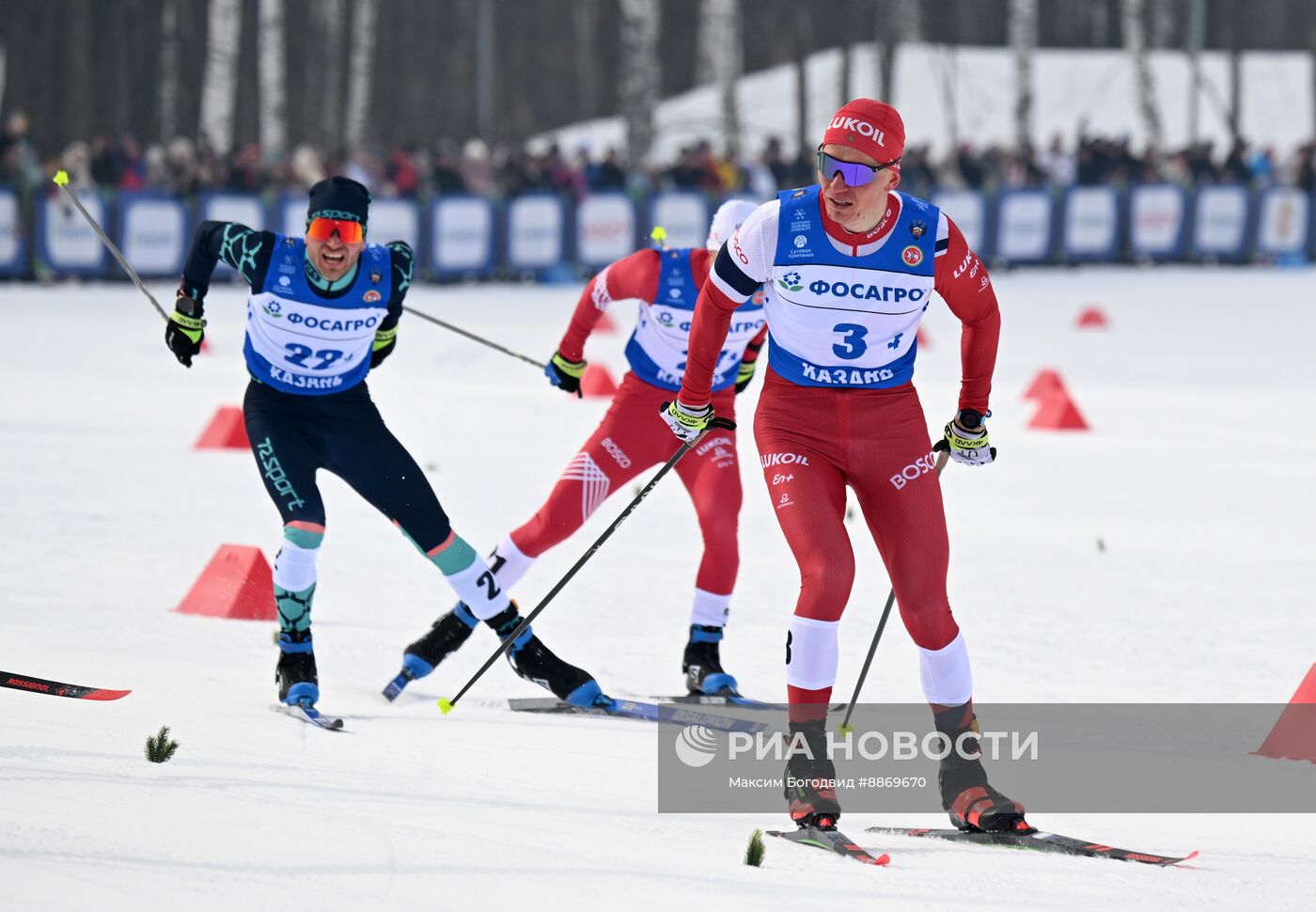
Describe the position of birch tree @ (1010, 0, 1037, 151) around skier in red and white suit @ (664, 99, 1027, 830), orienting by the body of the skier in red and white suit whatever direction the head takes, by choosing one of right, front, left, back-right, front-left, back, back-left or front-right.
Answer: back

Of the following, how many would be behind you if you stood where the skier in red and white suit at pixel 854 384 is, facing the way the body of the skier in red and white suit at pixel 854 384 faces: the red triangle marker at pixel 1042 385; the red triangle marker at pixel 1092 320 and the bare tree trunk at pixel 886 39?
3

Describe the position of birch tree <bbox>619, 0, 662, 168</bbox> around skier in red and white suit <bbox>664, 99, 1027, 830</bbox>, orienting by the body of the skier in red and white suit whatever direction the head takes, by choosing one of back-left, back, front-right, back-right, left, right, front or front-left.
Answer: back

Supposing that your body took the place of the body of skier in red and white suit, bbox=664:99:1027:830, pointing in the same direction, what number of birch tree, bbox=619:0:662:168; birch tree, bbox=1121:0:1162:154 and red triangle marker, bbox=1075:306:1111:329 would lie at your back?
3

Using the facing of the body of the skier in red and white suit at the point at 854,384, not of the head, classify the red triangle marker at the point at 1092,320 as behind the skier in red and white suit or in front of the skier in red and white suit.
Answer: behind

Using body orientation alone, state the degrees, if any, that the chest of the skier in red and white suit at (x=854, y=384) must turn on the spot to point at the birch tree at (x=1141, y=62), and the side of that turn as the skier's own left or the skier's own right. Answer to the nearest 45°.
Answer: approximately 180°

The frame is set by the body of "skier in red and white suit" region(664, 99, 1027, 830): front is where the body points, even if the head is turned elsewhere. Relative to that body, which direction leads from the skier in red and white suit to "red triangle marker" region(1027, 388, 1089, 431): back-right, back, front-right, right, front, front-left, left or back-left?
back

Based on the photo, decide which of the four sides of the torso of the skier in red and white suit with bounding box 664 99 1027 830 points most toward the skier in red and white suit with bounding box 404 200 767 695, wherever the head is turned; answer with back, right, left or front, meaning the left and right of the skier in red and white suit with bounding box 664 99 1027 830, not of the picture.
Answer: back

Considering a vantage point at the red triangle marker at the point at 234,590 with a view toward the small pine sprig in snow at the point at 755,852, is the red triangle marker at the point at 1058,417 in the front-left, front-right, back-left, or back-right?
back-left

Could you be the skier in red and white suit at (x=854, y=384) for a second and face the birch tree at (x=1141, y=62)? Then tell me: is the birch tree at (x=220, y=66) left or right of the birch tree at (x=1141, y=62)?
left

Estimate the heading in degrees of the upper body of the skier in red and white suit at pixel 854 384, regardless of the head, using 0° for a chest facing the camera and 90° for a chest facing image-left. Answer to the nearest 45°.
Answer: approximately 0°

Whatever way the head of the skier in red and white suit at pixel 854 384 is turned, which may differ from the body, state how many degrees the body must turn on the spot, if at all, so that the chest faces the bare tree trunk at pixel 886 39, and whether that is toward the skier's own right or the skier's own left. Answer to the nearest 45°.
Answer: approximately 180°

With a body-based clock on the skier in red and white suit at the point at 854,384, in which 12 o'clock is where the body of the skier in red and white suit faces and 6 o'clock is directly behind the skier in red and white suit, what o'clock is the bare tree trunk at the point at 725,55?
The bare tree trunk is roughly at 6 o'clock from the skier in red and white suit.

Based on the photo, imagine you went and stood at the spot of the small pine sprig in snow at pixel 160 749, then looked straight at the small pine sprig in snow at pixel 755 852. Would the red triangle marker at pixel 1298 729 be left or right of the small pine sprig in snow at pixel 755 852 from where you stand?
left

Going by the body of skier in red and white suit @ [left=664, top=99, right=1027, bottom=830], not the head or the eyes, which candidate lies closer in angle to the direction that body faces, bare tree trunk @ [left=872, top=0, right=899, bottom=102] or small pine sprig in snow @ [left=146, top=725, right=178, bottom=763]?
the small pine sprig in snow

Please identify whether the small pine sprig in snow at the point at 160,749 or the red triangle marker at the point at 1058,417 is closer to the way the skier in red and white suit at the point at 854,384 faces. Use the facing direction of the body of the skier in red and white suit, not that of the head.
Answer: the small pine sprig in snow

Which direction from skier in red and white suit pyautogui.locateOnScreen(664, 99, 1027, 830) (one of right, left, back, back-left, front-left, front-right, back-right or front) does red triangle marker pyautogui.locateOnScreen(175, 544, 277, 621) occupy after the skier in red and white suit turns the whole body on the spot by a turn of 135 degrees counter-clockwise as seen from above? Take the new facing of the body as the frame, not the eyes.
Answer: left

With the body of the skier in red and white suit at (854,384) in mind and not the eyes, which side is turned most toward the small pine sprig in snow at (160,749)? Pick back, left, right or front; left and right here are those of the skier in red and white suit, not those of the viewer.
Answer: right

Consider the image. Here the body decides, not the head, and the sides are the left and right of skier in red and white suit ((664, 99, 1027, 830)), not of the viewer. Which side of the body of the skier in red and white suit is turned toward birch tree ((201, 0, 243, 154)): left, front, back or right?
back
